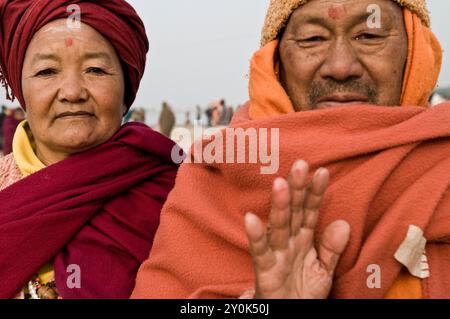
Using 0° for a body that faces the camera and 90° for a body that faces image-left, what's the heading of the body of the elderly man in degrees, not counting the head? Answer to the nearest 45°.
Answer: approximately 0°

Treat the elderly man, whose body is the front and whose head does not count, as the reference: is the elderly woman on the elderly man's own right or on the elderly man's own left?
on the elderly man's own right
